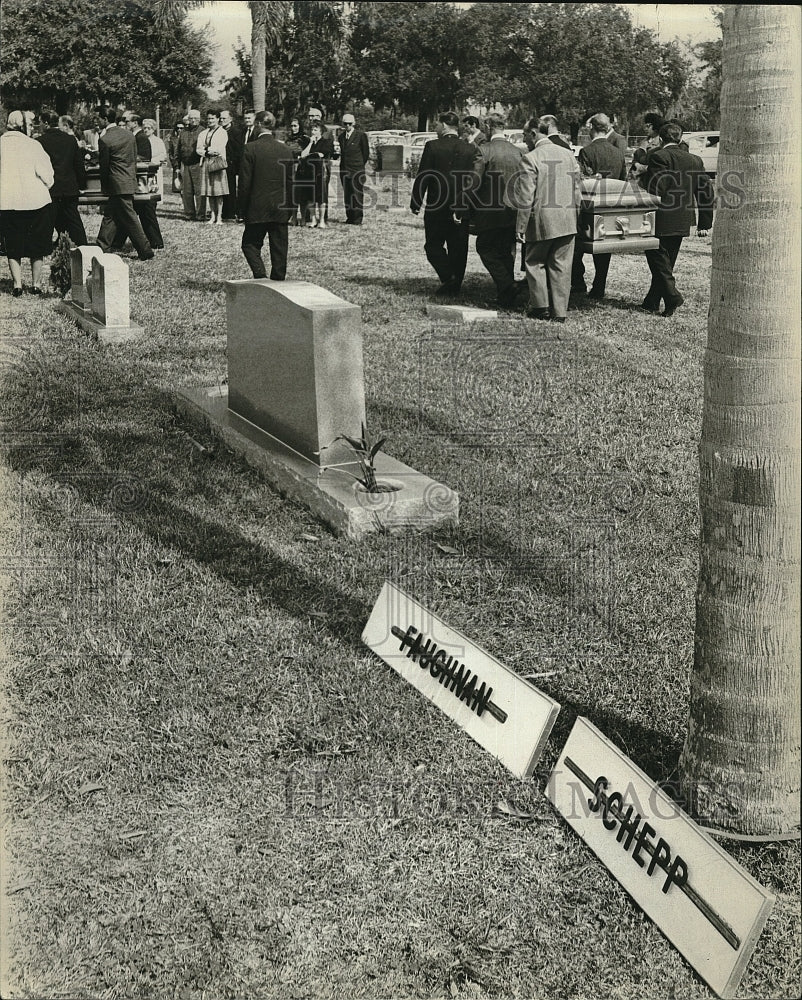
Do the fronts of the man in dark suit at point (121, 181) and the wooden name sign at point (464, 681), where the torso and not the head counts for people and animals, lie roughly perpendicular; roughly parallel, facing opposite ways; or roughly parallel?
roughly perpendicular

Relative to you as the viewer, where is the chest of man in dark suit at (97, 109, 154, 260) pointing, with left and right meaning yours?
facing away from the viewer and to the left of the viewer

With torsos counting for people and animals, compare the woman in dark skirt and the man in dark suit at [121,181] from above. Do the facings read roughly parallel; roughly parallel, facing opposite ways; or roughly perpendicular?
roughly perpendicular

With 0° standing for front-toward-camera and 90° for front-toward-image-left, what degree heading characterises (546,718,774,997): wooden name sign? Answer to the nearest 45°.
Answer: approximately 45°

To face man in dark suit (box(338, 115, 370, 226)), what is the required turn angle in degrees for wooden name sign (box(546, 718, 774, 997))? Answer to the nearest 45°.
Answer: approximately 135° to its right

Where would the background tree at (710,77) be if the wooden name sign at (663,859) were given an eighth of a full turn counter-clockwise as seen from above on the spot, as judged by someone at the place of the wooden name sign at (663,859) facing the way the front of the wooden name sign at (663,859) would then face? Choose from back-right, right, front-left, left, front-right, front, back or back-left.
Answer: back
